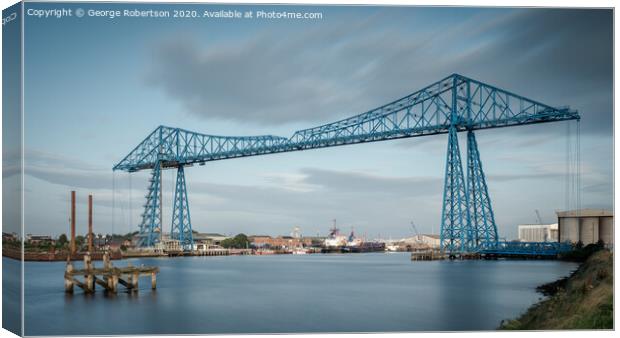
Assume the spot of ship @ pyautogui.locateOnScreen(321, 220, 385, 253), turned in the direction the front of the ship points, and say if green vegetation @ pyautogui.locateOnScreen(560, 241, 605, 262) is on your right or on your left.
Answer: on your left

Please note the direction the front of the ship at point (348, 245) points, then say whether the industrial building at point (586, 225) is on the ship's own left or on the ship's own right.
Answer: on the ship's own left

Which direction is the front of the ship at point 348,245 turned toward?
to the viewer's left

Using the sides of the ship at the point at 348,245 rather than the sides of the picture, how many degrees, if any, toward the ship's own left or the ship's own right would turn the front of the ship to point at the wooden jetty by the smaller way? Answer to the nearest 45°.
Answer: approximately 90° to the ship's own left

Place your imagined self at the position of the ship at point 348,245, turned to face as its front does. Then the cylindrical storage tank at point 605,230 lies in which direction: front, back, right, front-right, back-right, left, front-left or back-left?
left
